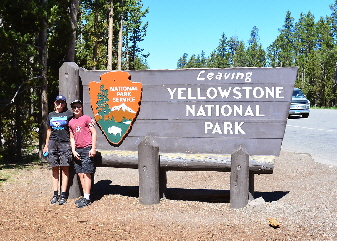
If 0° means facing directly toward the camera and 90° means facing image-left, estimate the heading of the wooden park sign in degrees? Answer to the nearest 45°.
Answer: approximately 0°

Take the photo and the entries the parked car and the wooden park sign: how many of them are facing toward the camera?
2

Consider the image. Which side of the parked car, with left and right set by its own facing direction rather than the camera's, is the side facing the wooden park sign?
front

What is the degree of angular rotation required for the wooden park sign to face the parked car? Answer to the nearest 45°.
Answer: approximately 180°
